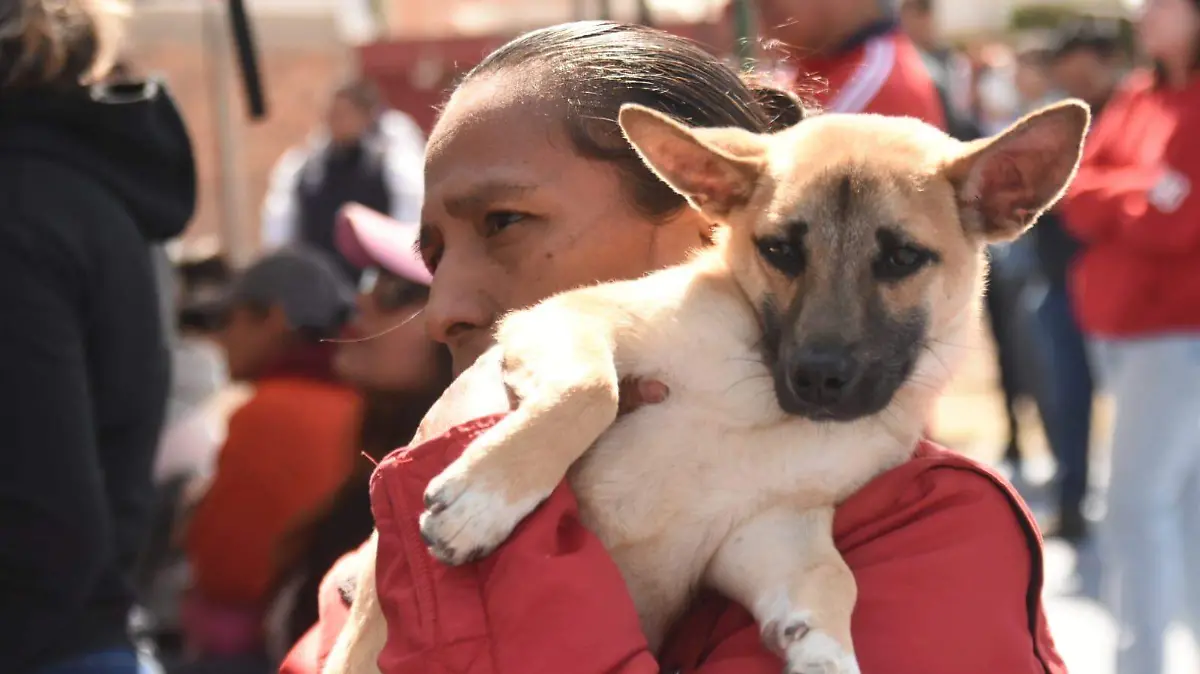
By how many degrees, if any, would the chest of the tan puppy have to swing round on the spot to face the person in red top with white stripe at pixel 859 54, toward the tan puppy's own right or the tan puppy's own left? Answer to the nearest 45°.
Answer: approximately 180°

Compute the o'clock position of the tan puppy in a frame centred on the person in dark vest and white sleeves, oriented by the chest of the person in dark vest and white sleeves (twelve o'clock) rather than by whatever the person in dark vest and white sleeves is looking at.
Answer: The tan puppy is roughly at 12 o'clock from the person in dark vest and white sleeves.

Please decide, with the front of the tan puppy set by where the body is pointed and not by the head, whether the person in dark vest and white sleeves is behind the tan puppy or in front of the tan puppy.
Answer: behind

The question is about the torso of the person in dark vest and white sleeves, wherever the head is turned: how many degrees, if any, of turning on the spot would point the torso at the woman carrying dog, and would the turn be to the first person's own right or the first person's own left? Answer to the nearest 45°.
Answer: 0° — they already face them

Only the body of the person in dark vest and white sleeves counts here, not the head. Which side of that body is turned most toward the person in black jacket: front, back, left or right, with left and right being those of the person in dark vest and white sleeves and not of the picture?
front

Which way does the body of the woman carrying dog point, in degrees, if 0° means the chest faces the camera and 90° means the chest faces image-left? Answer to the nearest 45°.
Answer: approximately 45°

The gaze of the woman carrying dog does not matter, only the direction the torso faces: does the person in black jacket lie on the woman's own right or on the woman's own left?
on the woman's own right

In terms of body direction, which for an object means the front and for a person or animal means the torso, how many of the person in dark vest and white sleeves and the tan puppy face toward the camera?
2

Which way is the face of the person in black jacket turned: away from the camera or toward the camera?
away from the camera

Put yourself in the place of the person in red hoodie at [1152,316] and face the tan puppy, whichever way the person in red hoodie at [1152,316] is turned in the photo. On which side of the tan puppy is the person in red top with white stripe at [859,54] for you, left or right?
right
